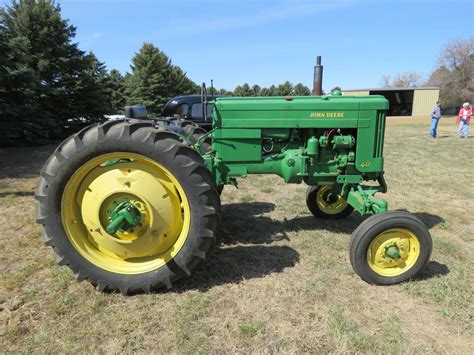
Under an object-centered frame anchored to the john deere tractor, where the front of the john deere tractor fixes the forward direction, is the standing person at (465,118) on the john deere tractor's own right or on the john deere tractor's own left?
on the john deere tractor's own left

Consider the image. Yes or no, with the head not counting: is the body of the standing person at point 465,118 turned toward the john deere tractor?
yes

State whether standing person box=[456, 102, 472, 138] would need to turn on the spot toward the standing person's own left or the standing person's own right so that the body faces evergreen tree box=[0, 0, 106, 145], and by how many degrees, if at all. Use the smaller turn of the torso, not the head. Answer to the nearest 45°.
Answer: approximately 45° to the standing person's own right

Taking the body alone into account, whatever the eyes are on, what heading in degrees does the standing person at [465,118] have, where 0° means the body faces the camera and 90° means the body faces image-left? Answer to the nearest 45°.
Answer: approximately 0°

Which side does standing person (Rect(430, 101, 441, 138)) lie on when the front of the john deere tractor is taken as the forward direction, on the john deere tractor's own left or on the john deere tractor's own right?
on the john deere tractor's own left

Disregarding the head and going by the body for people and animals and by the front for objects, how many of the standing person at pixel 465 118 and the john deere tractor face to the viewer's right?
1

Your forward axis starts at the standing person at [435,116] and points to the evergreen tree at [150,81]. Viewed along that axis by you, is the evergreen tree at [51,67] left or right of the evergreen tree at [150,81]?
left

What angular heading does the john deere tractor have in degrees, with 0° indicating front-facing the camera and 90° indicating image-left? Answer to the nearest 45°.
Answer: approximately 270°

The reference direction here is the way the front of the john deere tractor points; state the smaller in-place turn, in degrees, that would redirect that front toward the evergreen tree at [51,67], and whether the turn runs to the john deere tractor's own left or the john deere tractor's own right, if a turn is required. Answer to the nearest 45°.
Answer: approximately 135° to the john deere tractor's own left
